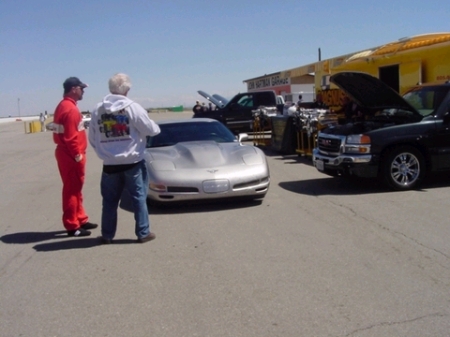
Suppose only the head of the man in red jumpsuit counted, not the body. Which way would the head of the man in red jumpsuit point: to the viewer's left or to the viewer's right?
to the viewer's right

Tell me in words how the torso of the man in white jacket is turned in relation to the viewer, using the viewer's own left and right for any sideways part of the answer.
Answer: facing away from the viewer and to the right of the viewer

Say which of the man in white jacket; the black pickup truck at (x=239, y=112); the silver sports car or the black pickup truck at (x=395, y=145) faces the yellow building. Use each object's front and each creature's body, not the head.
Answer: the man in white jacket

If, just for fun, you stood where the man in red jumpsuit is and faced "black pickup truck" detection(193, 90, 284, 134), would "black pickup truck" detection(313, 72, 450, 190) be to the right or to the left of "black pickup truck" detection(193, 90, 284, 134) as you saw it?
right

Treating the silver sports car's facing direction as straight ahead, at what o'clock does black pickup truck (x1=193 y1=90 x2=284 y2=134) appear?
The black pickup truck is roughly at 6 o'clock from the silver sports car.

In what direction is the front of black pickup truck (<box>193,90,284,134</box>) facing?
to the viewer's left

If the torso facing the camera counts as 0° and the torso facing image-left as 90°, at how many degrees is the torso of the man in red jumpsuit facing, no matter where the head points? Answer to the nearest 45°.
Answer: approximately 270°

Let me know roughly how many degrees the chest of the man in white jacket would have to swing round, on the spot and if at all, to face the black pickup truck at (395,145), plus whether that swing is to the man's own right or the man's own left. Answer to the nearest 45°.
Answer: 0° — they already face it
